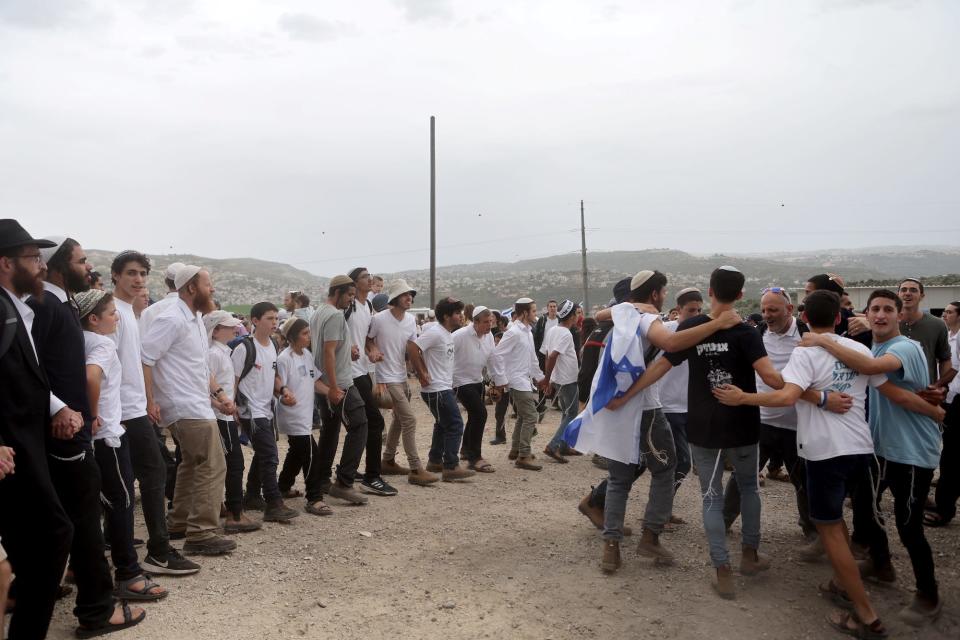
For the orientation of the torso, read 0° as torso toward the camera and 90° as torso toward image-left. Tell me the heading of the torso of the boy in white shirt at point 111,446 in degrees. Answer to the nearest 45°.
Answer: approximately 270°

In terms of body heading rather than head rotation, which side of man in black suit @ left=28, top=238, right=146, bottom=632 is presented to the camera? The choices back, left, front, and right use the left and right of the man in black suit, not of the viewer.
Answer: right

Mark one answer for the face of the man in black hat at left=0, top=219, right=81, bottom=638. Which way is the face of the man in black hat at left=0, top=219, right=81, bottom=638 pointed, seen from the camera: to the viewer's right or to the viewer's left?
to the viewer's right

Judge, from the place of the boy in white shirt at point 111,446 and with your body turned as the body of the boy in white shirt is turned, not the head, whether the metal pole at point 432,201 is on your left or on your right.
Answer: on your left

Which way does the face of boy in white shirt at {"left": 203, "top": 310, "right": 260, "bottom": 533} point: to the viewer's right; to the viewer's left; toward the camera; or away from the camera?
to the viewer's right

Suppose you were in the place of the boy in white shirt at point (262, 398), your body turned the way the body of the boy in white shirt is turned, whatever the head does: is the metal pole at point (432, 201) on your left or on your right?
on your left

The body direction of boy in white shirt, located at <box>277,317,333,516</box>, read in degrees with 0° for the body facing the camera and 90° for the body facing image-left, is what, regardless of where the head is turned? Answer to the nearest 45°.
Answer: approximately 315°

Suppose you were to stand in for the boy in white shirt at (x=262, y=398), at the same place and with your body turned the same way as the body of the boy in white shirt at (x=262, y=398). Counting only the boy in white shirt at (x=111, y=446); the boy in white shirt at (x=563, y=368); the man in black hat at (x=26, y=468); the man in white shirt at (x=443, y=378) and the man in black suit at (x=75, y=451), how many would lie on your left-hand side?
2

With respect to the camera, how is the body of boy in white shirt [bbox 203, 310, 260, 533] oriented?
to the viewer's right
